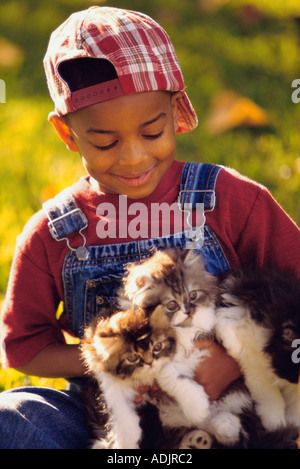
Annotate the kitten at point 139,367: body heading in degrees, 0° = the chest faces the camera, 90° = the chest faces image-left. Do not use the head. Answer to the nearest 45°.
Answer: approximately 0°

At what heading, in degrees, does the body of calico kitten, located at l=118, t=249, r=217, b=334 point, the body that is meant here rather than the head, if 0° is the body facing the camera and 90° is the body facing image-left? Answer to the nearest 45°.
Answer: approximately 0°

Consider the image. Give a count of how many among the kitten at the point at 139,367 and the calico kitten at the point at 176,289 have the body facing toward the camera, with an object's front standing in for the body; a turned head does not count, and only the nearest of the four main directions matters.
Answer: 2
